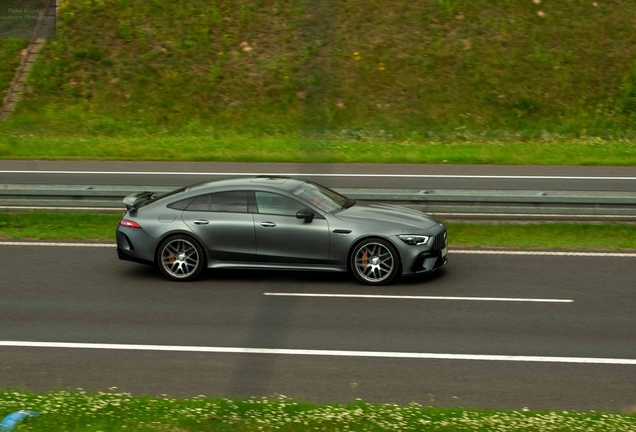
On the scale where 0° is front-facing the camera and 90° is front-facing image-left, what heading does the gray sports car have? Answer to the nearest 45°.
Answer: approximately 270°
